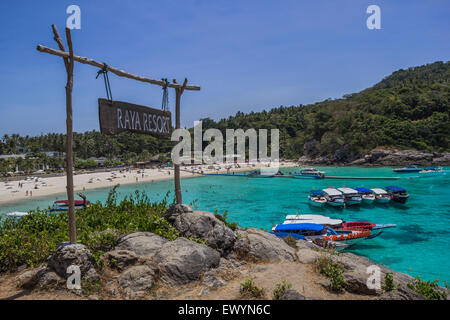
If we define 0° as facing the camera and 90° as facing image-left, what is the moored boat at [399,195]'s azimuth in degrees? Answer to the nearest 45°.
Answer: approximately 315°

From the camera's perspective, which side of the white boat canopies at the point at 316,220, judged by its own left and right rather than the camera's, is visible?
right

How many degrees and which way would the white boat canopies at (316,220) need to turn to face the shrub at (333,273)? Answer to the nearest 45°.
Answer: approximately 90° to its right

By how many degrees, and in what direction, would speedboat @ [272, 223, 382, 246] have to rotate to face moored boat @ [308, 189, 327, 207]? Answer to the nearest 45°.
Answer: approximately 90° to its left

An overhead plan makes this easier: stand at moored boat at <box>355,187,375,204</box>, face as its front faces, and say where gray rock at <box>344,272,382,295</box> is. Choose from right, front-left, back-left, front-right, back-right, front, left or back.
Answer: front-right

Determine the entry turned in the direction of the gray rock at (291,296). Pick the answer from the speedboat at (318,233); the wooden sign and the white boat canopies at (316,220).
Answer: the wooden sign

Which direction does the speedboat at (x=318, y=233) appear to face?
to the viewer's right

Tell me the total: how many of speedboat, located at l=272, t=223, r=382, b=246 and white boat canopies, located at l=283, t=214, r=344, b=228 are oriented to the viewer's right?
2

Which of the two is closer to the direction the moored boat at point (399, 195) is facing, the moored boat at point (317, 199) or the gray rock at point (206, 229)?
the gray rock
